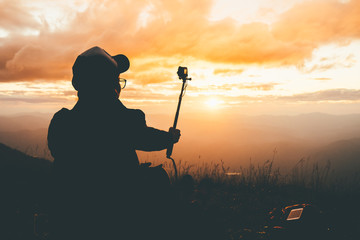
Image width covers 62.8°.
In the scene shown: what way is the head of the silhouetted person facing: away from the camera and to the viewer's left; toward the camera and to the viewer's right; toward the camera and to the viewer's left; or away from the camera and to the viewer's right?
away from the camera and to the viewer's right

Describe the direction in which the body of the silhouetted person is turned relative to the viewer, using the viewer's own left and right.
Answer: facing away from the viewer and to the right of the viewer
